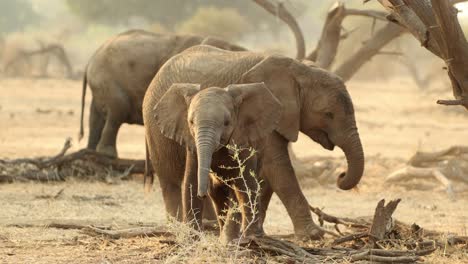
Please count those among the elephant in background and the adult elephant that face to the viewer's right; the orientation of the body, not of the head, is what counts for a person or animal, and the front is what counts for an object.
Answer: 2

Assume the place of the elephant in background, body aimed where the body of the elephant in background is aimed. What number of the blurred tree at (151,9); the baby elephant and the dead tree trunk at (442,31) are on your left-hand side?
1

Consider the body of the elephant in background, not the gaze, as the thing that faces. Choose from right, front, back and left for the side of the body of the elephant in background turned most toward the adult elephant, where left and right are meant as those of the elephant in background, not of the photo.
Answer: right

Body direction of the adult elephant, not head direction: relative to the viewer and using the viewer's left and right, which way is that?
facing to the right of the viewer

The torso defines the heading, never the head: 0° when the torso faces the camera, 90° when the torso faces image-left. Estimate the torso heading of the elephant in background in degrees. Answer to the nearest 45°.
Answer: approximately 270°

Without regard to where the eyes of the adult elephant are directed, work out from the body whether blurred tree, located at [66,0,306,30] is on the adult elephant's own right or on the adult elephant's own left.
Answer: on the adult elephant's own left

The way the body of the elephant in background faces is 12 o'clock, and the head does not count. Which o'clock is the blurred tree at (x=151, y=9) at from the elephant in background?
The blurred tree is roughly at 9 o'clock from the elephant in background.

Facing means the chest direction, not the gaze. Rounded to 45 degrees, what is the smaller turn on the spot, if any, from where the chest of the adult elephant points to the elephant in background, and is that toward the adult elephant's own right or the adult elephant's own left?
approximately 135° to the adult elephant's own left

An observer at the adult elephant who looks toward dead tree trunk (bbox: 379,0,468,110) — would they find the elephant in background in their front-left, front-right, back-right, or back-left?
back-left

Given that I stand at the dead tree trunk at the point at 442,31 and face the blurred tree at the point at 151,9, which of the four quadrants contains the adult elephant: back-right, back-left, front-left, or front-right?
front-left
